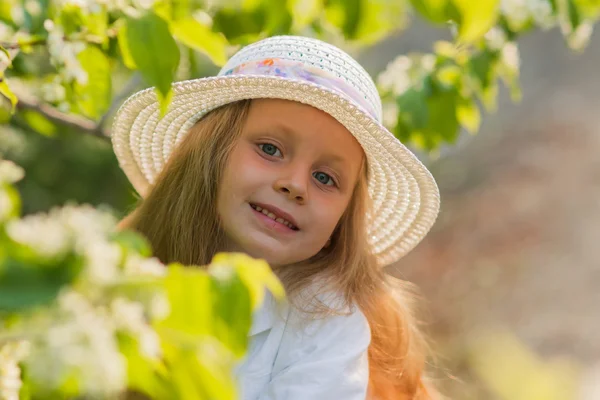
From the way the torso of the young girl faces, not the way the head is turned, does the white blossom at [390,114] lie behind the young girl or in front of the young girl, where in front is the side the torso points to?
behind

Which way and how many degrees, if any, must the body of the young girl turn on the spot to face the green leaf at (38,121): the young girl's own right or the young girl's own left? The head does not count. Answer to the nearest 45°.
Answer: approximately 45° to the young girl's own right

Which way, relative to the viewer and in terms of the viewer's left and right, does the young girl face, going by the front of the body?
facing the viewer and to the left of the viewer

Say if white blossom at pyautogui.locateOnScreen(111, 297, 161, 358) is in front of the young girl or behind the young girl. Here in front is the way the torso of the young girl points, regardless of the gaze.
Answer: in front

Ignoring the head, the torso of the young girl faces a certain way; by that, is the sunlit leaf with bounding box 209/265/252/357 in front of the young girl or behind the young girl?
in front

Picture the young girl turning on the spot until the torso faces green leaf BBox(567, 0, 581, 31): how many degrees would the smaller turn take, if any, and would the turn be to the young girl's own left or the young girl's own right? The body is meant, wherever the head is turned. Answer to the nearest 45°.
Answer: approximately 180°

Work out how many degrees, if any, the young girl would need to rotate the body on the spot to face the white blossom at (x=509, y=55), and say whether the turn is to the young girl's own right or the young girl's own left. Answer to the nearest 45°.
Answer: approximately 180°
